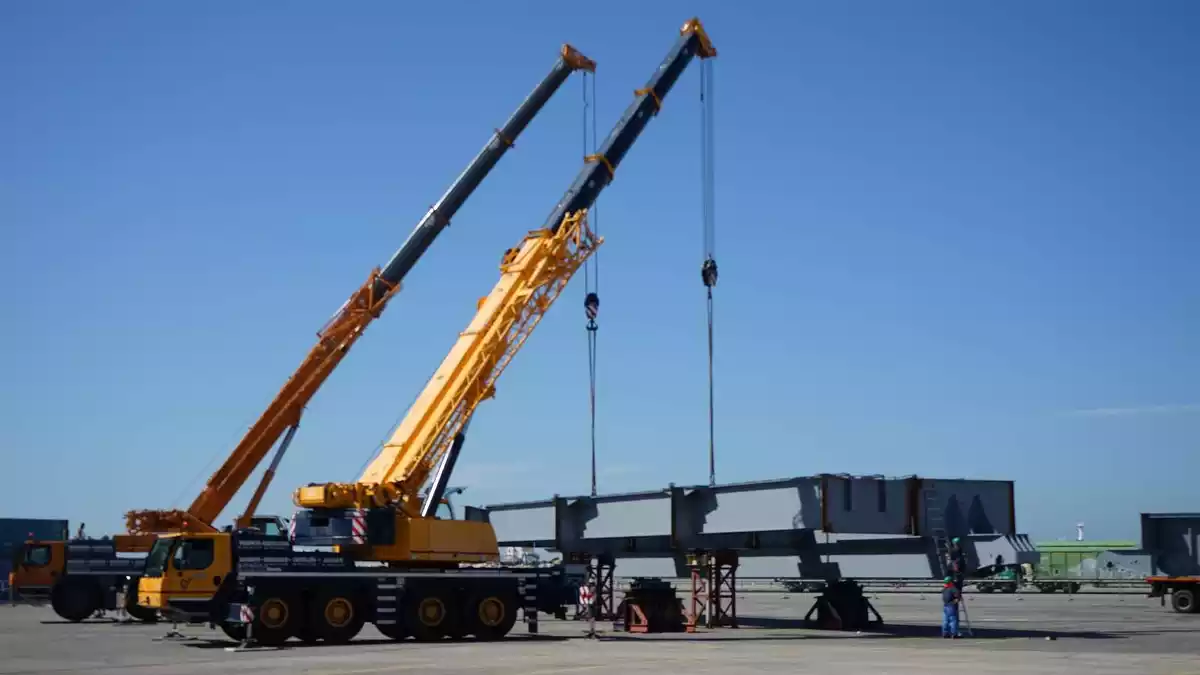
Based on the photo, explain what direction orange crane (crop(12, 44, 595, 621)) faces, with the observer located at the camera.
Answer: facing to the left of the viewer

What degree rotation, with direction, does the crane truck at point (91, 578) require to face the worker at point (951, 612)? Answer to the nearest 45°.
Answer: approximately 135° to its left

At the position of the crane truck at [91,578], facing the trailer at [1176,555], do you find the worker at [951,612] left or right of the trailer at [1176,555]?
right

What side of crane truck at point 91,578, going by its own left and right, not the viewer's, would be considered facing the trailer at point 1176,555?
back

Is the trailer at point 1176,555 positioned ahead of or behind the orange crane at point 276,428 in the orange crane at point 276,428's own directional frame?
behind

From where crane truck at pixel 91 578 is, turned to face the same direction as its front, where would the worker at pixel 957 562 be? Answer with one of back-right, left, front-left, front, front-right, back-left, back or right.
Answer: back-left

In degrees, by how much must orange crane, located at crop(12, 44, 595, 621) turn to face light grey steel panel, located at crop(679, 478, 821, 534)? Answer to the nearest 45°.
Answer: approximately 135° to its left
